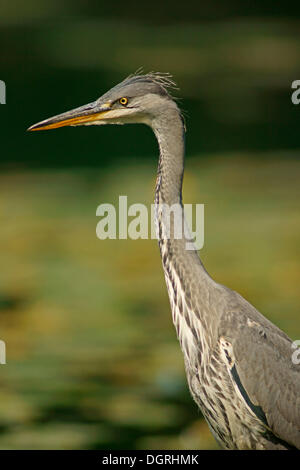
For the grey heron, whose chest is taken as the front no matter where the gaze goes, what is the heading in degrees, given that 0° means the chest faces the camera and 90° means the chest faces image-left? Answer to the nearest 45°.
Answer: approximately 90°
